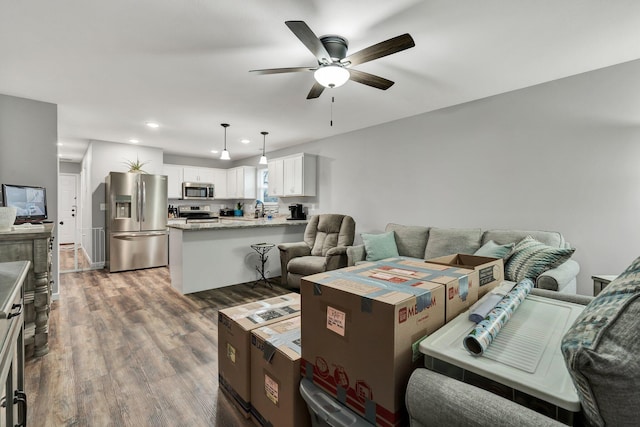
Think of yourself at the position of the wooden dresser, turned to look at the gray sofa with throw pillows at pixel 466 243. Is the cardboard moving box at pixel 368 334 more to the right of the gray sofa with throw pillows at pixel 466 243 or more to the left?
right

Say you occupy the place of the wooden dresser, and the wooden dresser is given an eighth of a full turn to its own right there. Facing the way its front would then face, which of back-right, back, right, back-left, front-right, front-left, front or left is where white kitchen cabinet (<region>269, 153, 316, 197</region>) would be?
left

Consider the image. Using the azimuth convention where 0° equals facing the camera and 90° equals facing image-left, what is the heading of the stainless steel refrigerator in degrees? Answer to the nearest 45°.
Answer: approximately 0°

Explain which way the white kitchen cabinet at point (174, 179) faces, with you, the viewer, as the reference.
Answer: facing the viewer

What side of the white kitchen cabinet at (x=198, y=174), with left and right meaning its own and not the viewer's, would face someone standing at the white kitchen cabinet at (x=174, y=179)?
right

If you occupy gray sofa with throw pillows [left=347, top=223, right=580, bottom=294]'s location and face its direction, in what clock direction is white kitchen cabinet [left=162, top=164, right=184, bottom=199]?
The white kitchen cabinet is roughly at 2 o'clock from the gray sofa with throw pillows.

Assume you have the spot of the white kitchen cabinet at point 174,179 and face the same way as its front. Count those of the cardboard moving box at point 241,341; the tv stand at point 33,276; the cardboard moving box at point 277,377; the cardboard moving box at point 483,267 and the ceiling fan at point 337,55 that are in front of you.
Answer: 5

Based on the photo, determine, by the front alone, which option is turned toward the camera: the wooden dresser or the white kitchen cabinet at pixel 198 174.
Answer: the white kitchen cabinet

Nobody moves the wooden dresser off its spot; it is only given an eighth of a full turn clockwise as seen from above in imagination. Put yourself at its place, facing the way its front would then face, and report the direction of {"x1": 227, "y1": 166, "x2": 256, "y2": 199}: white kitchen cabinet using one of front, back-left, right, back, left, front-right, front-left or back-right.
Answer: left

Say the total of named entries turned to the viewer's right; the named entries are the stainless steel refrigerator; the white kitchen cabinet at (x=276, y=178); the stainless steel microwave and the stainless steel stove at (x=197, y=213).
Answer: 0

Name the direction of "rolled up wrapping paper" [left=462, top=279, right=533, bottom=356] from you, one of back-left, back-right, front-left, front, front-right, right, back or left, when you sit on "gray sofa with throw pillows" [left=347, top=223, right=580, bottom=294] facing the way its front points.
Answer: front-left

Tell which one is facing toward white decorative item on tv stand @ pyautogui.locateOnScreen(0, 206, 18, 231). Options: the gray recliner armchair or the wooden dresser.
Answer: the gray recliner armchair

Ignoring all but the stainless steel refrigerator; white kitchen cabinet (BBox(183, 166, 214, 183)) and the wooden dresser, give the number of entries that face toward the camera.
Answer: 2

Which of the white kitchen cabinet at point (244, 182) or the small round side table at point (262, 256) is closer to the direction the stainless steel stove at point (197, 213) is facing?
the small round side table

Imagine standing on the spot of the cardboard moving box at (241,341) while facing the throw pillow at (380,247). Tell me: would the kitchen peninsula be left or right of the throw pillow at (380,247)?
left

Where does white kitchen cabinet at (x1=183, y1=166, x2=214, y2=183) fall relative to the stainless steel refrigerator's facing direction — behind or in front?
behind

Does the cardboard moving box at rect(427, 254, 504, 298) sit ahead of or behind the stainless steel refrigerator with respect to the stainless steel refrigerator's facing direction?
ahead

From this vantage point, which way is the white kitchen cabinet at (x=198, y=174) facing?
toward the camera

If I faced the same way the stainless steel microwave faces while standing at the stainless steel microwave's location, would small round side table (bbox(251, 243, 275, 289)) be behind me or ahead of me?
ahead

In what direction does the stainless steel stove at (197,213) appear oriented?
toward the camera

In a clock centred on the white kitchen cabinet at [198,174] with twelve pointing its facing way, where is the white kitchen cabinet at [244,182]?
the white kitchen cabinet at [244,182] is roughly at 10 o'clock from the white kitchen cabinet at [198,174].
